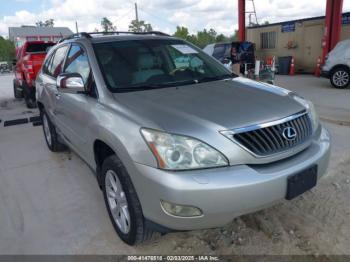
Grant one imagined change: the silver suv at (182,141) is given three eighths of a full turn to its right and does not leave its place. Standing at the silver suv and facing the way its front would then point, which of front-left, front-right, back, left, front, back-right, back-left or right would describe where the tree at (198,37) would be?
right

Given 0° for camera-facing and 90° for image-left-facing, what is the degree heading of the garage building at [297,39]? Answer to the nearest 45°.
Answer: approximately 45°

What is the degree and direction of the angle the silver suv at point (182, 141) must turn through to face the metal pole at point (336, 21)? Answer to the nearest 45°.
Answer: approximately 90° to its left

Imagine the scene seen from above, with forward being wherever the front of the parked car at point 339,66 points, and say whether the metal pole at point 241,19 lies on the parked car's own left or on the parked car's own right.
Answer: on the parked car's own left

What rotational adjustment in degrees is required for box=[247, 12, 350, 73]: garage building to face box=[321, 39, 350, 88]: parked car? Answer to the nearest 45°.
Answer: approximately 45° to its left

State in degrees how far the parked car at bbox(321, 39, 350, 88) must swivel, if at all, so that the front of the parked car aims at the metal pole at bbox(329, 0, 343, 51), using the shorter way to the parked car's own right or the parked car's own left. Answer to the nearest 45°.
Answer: approximately 90° to the parked car's own left

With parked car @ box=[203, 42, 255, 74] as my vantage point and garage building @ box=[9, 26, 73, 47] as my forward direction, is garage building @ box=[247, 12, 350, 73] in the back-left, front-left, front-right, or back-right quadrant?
back-right

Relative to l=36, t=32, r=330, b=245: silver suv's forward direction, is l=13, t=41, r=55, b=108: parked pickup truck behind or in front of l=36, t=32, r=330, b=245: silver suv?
behind

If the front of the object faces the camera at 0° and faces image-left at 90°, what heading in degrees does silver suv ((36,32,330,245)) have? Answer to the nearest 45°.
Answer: approximately 315°

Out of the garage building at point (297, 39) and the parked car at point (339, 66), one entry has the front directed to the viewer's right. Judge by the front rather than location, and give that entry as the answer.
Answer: the parked car

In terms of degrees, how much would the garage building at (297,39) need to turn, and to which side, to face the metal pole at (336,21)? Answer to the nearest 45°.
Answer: approximately 90° to its left

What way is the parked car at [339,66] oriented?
to the viewer's right
